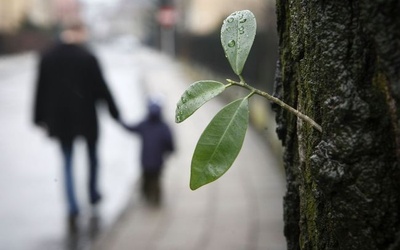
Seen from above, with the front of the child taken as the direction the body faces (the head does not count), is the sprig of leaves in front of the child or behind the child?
behind

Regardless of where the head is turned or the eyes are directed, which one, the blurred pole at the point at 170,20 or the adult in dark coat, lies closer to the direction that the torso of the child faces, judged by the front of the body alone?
the blurred pole

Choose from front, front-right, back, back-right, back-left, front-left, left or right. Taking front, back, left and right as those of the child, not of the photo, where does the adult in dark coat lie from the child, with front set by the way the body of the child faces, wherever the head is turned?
back-left

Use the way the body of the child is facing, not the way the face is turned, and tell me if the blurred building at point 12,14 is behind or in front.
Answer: in front

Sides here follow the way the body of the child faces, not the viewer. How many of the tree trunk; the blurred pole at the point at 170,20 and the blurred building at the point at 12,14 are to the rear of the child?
1

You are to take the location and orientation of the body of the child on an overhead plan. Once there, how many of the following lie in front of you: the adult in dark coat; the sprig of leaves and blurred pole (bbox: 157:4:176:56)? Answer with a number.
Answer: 1

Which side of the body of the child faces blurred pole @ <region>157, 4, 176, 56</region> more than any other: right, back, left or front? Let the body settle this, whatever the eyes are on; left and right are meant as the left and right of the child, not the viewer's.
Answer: front

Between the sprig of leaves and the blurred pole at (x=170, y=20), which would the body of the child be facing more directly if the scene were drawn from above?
the blurred pole

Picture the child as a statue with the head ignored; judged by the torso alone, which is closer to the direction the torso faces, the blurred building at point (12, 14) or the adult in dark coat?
the blurred building

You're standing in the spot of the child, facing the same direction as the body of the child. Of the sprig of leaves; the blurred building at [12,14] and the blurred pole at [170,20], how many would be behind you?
1

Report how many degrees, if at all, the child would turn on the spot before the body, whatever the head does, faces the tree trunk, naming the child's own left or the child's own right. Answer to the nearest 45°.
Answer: approximately 180°

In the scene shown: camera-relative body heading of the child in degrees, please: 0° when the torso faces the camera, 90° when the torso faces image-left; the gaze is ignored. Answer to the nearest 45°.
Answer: approximately 180°
